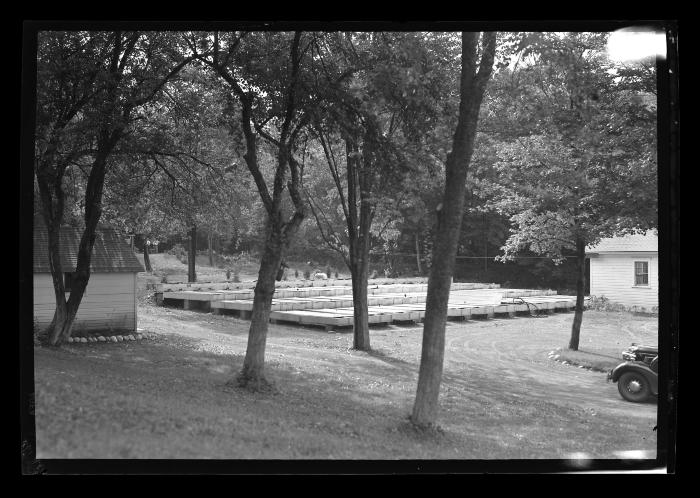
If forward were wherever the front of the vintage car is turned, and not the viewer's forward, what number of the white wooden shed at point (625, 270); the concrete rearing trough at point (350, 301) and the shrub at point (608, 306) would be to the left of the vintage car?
0

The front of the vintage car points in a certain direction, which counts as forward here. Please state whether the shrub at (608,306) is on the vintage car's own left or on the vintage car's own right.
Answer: on the vintage car's own right

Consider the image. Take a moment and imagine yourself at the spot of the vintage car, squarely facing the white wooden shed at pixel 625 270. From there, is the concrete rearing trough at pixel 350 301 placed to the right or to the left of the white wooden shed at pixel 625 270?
left

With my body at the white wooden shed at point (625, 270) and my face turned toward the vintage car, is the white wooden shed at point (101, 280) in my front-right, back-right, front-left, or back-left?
front-right

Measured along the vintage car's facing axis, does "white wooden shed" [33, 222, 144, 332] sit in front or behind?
in front

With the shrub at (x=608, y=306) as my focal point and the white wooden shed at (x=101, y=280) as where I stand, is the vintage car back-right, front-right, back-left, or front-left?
front-right

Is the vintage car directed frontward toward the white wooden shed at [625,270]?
no

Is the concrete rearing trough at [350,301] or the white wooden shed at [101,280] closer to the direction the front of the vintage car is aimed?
the white wooden shed

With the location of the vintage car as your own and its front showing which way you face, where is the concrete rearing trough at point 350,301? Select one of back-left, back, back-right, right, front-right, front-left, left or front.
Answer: front-right

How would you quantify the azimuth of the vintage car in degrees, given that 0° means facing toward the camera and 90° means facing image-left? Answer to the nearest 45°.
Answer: approximately 90°
